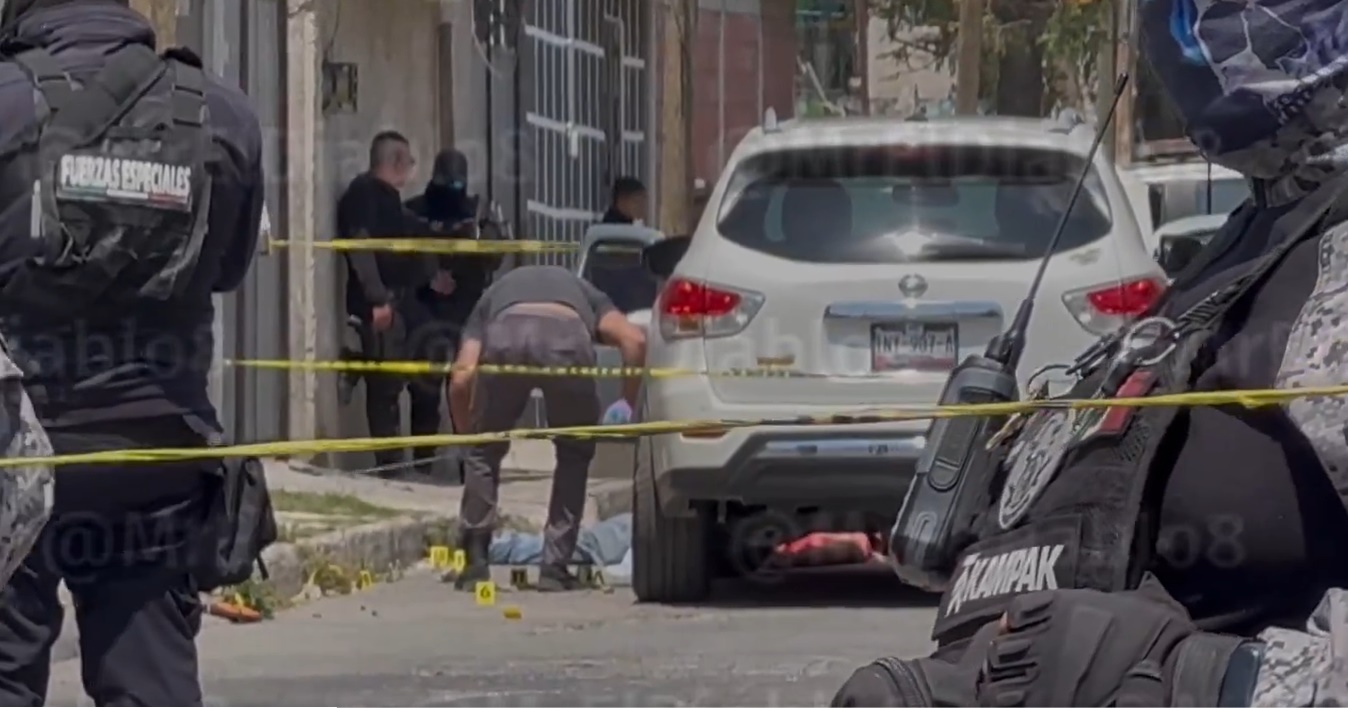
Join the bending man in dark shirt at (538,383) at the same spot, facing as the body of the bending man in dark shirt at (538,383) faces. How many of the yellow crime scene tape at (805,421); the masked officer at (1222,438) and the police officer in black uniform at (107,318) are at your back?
3

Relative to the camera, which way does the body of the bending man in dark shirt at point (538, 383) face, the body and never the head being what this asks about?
away from the camera

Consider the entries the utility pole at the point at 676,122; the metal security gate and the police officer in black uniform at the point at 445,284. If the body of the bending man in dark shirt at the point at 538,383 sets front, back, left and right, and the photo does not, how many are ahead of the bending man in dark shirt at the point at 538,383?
3

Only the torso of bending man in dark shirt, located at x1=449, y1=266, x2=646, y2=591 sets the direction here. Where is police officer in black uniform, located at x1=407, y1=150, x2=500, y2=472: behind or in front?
in front

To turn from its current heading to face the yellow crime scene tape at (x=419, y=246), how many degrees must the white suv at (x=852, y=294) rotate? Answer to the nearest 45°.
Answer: approximately 45° to its left

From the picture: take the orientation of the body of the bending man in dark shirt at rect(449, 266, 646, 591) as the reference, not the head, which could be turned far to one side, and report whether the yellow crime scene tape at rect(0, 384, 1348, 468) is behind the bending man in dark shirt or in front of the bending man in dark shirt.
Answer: behind

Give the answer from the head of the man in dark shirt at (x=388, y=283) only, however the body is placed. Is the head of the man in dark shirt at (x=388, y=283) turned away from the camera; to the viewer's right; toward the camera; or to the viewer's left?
to the viewer's right

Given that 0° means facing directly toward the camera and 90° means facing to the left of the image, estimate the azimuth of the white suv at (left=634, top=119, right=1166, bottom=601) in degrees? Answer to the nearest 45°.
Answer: approximately 180°

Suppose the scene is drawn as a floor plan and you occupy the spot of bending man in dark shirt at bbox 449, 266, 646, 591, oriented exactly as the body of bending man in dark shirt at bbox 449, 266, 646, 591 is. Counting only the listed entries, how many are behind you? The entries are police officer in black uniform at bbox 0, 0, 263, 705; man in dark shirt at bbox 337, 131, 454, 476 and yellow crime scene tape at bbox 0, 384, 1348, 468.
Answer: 2

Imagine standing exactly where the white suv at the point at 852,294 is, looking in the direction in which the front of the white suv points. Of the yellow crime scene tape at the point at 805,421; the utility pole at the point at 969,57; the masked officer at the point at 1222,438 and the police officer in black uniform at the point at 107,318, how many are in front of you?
1

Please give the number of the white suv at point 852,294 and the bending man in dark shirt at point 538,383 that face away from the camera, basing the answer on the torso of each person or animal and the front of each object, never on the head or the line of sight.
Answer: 2

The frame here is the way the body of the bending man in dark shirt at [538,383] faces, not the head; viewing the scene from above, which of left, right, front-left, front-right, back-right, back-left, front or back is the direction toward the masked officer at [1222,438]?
back

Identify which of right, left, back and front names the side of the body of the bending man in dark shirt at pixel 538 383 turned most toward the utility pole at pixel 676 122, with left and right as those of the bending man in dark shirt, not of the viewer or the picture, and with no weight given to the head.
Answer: front
